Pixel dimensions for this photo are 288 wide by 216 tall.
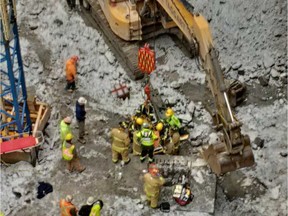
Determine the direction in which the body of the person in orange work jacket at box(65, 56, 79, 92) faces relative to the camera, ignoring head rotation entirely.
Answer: to the viewer's right

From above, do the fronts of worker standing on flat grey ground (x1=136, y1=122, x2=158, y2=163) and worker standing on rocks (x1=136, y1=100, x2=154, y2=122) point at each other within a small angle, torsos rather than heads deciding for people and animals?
yes

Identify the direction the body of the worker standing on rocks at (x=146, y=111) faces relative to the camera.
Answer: toward the camera

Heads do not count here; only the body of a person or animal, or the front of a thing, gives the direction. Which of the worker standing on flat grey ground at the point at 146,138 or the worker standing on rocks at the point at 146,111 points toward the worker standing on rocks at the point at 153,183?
the worker standing on rocks at the point at 146,111

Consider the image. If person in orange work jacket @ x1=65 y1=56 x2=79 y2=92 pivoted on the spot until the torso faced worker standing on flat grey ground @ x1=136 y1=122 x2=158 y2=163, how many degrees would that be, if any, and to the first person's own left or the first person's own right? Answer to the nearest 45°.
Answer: approximately 45° to the first person's own right

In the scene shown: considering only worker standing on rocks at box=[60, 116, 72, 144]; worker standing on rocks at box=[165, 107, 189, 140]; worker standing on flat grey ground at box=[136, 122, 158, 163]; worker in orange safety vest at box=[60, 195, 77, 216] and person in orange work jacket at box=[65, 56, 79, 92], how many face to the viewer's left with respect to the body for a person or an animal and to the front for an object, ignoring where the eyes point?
1

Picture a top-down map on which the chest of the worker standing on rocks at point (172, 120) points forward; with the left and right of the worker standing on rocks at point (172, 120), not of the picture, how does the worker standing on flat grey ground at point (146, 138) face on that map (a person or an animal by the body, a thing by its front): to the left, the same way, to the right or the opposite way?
to the right

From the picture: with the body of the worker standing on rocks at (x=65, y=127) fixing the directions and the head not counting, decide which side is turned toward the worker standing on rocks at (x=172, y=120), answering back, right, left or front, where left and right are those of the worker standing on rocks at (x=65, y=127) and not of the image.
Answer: front

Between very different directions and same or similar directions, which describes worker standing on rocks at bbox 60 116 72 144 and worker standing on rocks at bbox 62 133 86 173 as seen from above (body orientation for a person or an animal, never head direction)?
same or similar directions

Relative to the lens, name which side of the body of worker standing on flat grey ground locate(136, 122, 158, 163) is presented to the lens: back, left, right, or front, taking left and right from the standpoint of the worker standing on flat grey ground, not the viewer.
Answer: back

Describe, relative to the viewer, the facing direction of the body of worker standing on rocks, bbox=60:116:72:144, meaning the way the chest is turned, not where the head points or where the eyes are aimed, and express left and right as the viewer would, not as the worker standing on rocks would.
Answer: facing to the right of the viewer

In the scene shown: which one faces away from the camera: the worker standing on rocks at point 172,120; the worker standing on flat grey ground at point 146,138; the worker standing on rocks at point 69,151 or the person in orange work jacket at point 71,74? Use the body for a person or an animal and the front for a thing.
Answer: the worker standing on flat grey ground at point 146,138

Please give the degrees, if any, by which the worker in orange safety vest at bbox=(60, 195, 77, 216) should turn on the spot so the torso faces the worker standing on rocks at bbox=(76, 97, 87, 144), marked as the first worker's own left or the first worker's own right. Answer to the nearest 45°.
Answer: approximately 45° to the first worker's own left

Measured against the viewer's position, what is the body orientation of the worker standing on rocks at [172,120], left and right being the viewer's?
facing to the left of the viewer

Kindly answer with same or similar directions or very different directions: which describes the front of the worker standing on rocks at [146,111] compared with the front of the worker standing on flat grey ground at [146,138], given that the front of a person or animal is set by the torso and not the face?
very different directions

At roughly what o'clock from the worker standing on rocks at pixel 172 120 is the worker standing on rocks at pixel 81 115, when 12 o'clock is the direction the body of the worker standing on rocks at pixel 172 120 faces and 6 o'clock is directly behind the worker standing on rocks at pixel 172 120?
the worker standing on rocks at pixel 81 115 is roughly at 12 o'clock from the worker standing on rocks at pixel 172 120.

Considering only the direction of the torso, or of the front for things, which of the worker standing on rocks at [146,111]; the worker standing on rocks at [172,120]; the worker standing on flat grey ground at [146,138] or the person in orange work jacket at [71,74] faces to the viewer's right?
the person in orange work jacket
